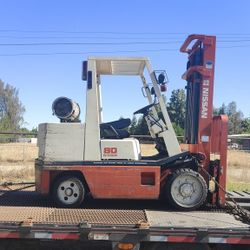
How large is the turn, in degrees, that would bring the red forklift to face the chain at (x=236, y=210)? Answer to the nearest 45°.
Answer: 0° — it already faces it

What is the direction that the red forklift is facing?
to the viewer's right
